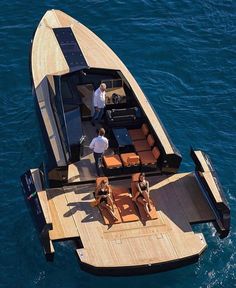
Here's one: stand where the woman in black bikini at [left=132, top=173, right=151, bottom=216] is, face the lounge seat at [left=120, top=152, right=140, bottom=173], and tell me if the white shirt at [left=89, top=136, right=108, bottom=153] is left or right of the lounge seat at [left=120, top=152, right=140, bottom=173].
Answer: left

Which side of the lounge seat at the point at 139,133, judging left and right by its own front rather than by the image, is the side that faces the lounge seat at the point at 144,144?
left

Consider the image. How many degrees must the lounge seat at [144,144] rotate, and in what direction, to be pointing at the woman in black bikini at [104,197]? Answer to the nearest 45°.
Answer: approximately 45° to its left

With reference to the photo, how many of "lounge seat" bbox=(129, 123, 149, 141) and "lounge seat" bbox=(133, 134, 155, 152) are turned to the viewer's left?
2

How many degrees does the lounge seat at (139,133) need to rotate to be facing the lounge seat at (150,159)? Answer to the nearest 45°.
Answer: approximately 90° to its left

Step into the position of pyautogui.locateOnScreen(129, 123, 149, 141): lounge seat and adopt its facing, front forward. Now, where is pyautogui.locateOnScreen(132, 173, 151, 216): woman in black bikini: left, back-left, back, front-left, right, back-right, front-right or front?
left

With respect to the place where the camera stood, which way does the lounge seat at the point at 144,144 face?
facing to the left of the viewer

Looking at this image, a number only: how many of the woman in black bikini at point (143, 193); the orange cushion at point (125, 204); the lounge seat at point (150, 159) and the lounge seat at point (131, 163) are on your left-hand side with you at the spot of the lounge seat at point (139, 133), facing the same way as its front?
4

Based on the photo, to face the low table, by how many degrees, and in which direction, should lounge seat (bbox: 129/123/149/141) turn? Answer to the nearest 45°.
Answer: approximately 45° to its left

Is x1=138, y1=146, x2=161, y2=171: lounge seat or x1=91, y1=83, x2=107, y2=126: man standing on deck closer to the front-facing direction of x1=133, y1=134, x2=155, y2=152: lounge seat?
the man standing on deck

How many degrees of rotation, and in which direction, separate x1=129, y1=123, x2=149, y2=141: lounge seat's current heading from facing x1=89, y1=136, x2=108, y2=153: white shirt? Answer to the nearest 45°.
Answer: approximately 45° to its left

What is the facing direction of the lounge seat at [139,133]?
to the viewer's left

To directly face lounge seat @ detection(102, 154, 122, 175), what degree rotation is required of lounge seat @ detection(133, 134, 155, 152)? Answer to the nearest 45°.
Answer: approximately 45° to its left
